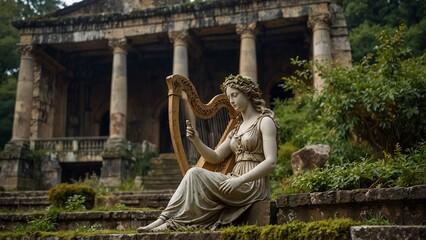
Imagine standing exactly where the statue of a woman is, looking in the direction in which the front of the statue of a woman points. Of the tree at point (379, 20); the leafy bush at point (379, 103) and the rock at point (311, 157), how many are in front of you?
0

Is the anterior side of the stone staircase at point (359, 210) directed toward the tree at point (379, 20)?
no

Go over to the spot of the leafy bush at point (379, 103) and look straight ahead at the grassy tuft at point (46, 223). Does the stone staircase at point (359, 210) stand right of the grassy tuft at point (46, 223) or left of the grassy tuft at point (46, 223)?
left

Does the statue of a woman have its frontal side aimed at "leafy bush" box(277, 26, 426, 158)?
no

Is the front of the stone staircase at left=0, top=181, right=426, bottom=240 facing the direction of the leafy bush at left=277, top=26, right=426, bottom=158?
no

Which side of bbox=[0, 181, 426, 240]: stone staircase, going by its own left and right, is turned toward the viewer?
front

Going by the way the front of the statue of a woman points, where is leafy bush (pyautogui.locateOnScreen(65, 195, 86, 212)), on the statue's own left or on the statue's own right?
on the statue's own right

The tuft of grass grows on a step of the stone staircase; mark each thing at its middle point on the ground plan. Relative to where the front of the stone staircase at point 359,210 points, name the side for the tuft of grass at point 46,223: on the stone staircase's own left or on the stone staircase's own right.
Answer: on the stone staircase's own right

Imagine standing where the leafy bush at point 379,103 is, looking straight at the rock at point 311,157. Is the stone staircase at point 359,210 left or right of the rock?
left

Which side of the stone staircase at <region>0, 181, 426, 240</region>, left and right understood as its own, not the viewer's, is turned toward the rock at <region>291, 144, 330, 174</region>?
back

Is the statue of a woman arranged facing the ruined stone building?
no
